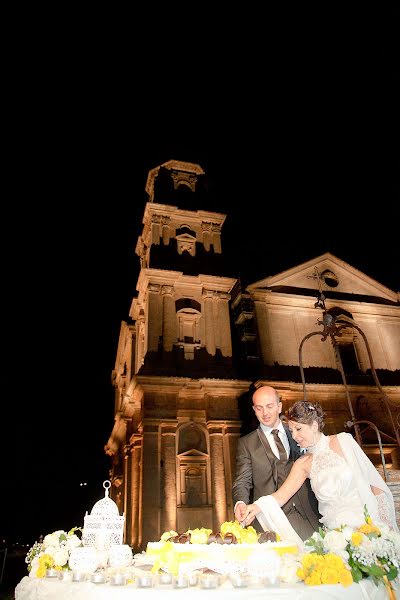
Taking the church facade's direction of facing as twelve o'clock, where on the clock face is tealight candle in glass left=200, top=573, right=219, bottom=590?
The tealight candle in glass is roughly at 12 o'clock from the church facade.

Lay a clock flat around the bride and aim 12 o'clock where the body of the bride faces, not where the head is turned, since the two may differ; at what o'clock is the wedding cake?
The wedding cake is roughly at 12 o'clock from the bride.

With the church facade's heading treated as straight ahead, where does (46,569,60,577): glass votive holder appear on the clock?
The glass votive holder is roughly at 12 o'clock from the church facade.

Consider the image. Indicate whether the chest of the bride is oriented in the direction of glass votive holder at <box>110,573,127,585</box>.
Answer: yes

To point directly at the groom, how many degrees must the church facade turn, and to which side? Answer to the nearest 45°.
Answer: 0° — it already faces them

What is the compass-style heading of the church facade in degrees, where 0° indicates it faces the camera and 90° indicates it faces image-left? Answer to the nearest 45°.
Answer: approximately 0°

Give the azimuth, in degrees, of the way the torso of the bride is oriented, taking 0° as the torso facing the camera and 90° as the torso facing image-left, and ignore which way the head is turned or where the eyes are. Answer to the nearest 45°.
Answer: approximately 45°
